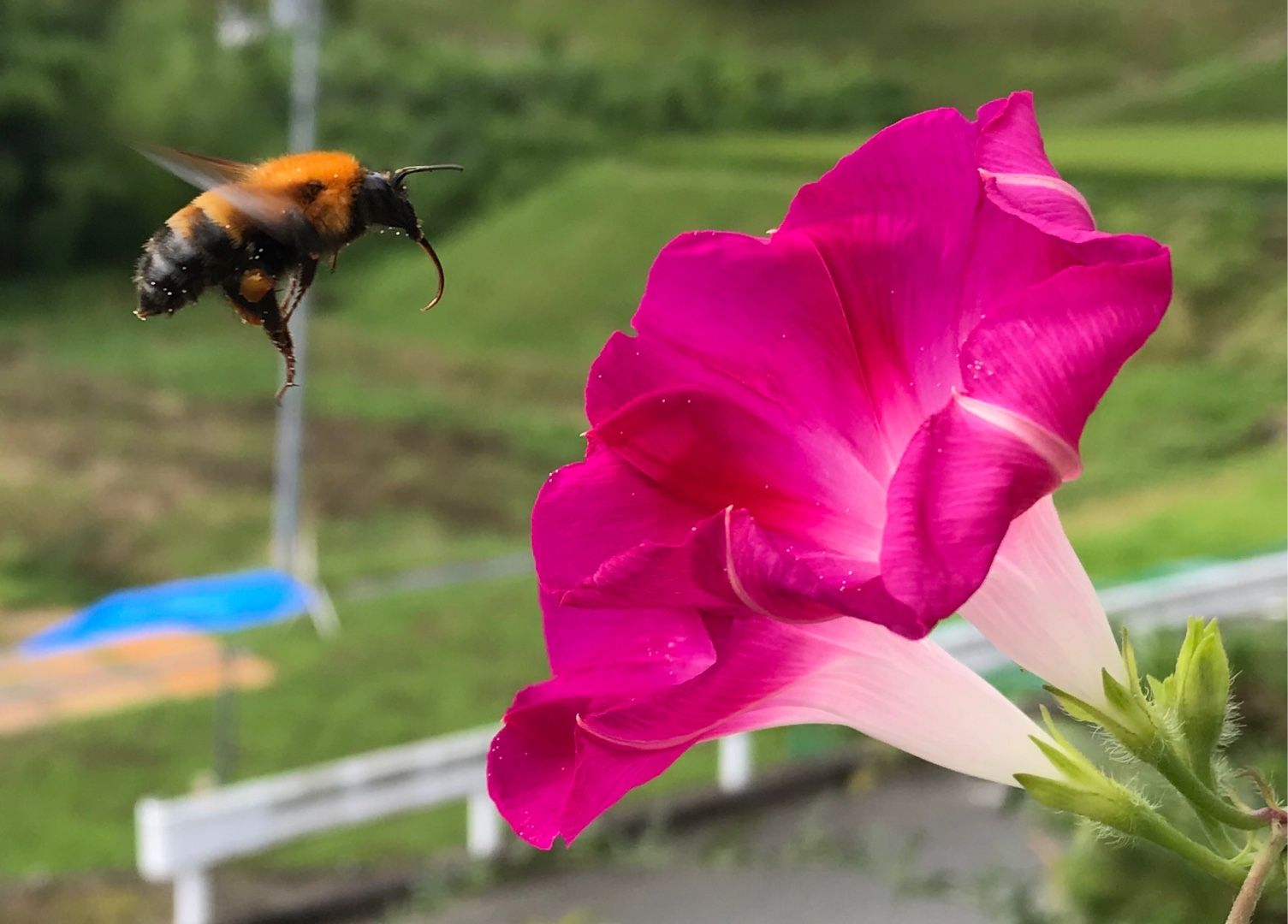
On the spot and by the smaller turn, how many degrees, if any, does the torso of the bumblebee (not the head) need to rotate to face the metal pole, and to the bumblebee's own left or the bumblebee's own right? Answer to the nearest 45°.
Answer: approximately 90° to the bumblebee's own left

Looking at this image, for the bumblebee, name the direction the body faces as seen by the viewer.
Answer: to the viewer's right

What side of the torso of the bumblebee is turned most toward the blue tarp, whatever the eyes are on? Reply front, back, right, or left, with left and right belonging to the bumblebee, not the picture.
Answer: left

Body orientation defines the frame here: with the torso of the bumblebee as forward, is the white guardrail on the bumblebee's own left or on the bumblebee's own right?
on the bumblebee's own left
